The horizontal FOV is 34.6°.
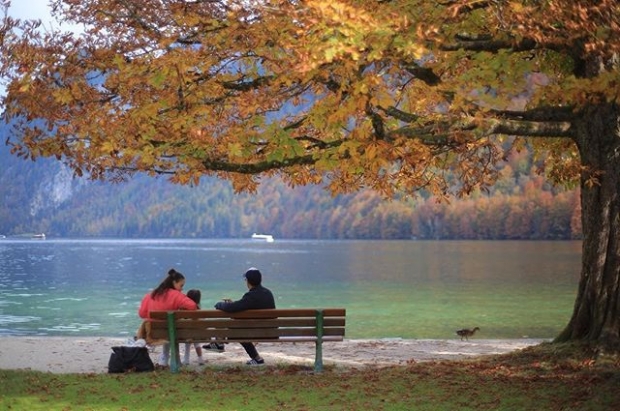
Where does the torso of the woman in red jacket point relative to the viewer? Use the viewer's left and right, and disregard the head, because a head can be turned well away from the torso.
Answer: facing away from the viewer and to the right of the viewer

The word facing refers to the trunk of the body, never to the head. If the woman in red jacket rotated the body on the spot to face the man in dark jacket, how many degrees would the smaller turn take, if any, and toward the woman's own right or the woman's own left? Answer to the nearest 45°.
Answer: approximately 90° to the woman's own right

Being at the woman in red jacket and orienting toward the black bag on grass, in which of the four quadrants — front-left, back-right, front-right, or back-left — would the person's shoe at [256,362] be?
back-left

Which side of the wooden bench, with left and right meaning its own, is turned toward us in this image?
back

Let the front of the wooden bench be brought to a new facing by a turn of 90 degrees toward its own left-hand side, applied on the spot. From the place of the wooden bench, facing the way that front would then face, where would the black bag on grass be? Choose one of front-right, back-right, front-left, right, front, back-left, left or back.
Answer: front

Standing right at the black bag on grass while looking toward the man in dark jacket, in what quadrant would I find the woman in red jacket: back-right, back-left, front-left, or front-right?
front-left

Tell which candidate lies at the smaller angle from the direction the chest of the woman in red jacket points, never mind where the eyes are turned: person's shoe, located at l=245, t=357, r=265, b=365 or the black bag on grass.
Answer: the person's shoe

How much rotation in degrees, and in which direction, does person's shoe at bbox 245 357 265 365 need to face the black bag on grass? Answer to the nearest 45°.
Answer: approximately 45° to its left
